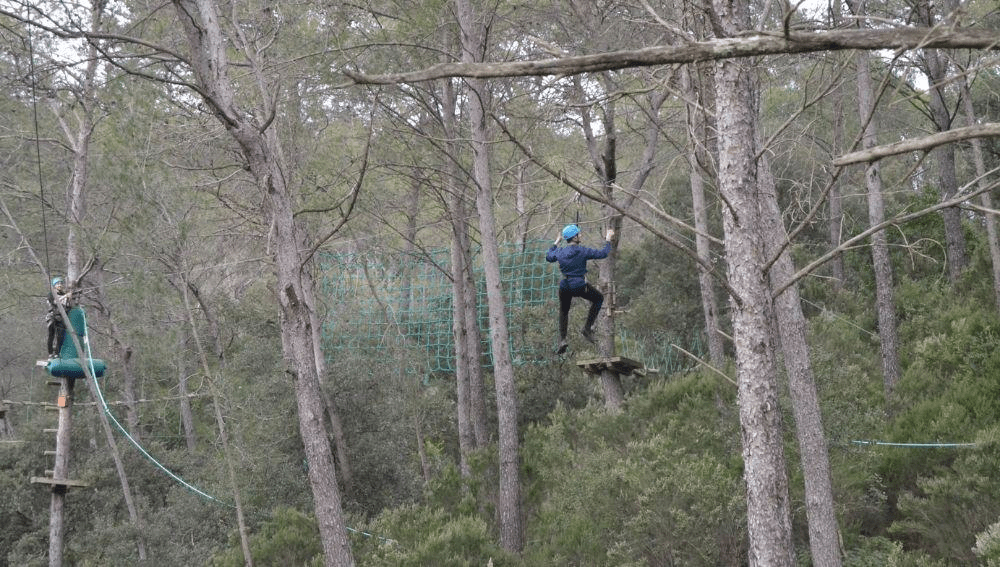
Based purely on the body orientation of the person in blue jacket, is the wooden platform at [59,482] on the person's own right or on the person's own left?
on the person's own left

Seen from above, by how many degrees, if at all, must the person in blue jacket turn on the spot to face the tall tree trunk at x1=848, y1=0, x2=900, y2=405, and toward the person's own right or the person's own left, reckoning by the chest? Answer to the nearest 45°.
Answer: approximately 45° to the person's own right

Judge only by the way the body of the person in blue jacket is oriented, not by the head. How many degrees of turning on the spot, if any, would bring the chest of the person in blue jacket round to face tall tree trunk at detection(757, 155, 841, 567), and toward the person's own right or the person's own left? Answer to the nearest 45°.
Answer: approximately 135° to the person's own right

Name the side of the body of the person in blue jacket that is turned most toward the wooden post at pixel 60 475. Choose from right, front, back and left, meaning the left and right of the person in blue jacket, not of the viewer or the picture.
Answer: left

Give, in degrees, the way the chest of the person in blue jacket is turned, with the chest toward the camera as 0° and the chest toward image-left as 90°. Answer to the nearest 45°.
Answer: approximately 180°

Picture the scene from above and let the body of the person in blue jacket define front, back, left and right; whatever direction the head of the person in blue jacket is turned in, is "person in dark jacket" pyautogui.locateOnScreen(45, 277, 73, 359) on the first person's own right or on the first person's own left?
on the first person's own left

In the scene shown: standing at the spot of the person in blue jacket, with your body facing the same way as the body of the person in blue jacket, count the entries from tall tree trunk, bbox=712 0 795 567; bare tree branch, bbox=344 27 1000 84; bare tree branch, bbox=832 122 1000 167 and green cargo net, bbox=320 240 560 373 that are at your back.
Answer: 3

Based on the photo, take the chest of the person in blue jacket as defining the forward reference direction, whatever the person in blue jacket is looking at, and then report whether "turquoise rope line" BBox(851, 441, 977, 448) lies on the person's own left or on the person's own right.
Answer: on the person's own right

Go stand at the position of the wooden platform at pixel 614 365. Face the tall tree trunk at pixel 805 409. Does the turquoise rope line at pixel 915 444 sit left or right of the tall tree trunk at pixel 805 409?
left

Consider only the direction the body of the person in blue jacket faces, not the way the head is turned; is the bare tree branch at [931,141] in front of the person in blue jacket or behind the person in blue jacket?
behind

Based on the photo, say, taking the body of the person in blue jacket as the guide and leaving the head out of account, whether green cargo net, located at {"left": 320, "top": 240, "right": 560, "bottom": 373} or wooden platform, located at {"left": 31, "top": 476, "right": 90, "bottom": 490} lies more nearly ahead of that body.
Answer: the green cargo net

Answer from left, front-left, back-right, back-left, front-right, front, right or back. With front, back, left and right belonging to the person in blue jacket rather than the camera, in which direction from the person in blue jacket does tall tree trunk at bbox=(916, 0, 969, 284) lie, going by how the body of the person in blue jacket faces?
front-right
